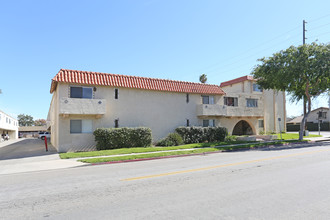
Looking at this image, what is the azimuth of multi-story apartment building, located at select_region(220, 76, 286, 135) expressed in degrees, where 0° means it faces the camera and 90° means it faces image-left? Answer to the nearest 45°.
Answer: approximately 0°

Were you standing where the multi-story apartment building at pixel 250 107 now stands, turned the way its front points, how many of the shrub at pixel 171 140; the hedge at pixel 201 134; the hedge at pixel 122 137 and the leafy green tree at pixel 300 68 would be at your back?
0

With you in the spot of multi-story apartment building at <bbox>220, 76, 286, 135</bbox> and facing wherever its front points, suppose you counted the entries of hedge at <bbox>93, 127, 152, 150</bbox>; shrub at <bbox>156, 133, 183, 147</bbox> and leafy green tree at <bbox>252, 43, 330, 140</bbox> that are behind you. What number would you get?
0

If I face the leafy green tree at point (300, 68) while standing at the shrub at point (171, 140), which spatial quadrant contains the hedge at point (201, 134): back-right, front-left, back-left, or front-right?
front-left

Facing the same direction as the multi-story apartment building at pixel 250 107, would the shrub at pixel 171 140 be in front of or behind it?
in front

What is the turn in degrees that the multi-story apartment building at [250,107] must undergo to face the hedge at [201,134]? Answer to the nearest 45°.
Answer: approximately 90° to its right

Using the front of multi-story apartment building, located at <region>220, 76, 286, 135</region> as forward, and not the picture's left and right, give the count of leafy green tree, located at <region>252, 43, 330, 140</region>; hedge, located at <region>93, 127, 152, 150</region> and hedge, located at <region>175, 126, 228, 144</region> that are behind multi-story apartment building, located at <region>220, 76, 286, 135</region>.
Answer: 0

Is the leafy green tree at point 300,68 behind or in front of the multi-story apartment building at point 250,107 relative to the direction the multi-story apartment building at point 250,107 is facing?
in front
